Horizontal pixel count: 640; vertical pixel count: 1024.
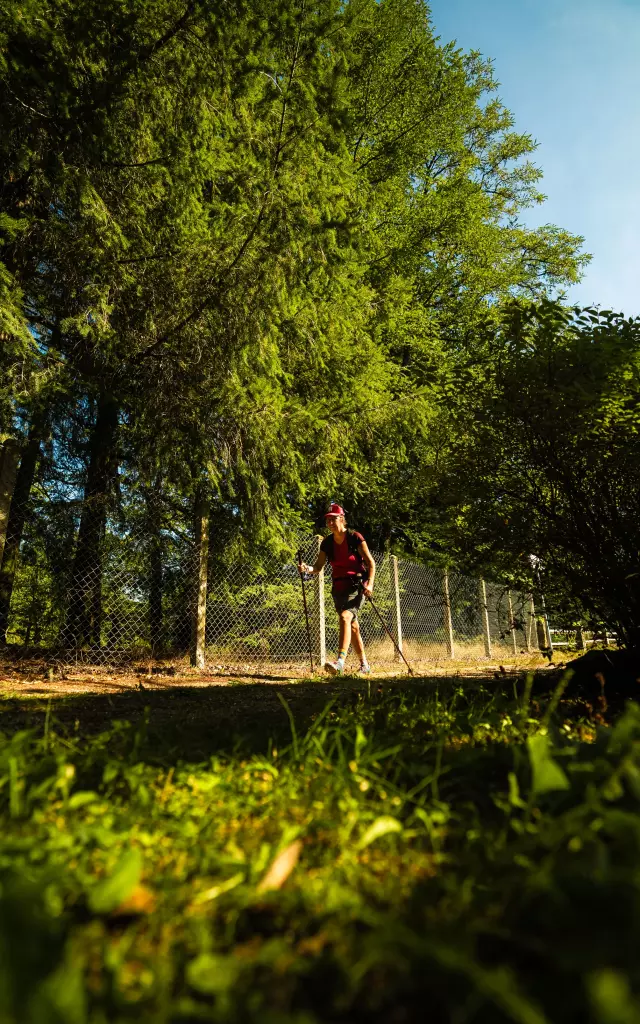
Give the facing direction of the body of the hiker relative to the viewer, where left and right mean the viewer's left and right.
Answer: facing the viewer and to the left of the viewer

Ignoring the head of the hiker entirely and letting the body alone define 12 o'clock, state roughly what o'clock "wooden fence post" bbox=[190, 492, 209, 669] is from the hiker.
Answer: The wooden fence post is roughly at 2 o'clock from the hiker.

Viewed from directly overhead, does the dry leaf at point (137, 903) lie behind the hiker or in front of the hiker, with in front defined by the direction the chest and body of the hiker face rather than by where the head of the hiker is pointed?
in front

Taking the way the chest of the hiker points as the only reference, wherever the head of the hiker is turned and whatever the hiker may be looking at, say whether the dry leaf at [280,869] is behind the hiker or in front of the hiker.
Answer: in front
